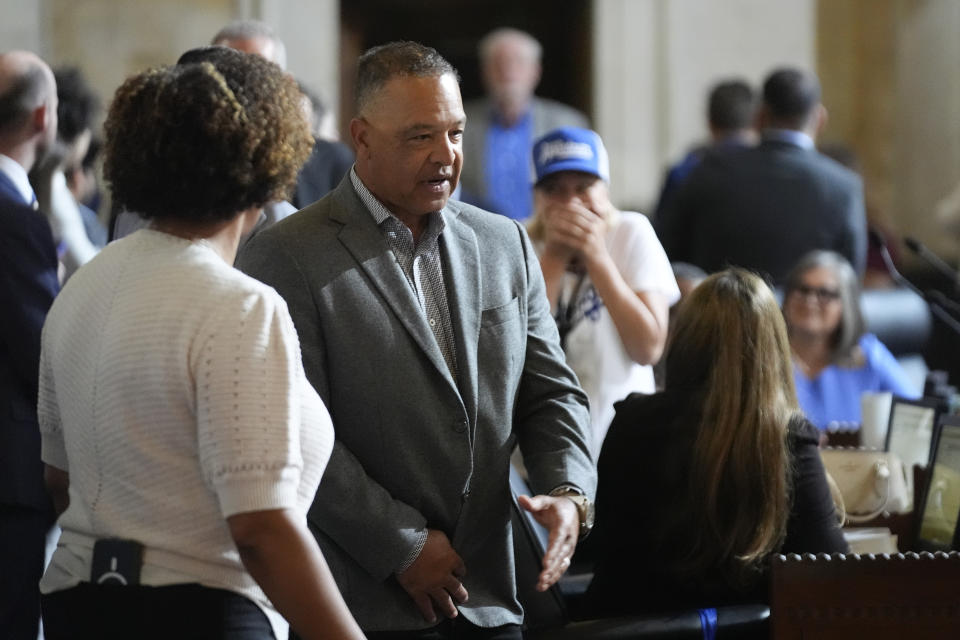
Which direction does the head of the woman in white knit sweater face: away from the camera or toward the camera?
away from the camera

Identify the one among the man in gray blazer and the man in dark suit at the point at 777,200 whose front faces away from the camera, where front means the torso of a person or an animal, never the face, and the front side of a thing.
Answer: the man in dark suit

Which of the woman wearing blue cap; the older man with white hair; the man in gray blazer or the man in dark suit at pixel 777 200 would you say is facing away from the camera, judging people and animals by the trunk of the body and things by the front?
the man in dark suit

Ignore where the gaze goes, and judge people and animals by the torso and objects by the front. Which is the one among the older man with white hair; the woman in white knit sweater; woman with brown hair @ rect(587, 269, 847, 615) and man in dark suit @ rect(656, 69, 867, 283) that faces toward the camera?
the older man with white hair

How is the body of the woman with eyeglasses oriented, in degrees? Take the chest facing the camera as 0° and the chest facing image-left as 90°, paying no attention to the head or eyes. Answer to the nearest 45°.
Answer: approximately 45°

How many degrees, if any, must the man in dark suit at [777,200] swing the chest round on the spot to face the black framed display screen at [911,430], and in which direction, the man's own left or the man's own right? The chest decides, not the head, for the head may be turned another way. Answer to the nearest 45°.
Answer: approximately 180°

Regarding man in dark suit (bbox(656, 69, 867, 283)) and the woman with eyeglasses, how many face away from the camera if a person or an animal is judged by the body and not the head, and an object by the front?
1

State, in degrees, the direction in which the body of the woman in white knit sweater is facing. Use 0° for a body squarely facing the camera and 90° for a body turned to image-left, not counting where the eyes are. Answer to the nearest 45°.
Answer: approximately 225°

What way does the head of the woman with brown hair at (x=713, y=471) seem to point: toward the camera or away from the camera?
away from the camera
